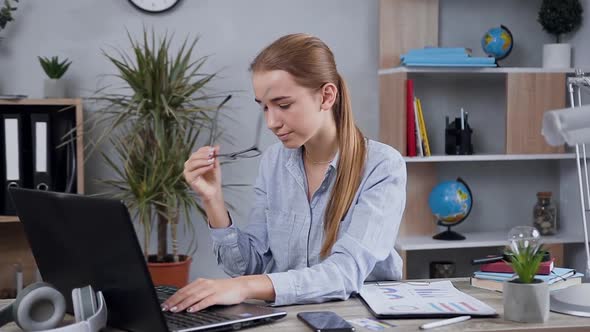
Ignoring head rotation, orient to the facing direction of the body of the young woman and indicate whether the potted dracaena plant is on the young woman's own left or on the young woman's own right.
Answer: on the young woman's own right

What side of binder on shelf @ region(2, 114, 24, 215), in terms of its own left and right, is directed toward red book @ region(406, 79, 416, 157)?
left

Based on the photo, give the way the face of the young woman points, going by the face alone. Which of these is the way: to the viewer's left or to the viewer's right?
to the viewer's left

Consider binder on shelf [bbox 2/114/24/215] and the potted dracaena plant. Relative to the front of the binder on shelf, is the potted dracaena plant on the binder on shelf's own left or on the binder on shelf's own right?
on the binder on shelf's own left

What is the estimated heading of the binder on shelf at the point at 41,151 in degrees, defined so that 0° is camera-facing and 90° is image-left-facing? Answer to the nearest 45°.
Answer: approximately 0°

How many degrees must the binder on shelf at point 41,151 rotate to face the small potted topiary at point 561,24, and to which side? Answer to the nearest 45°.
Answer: approximately 90° to its left

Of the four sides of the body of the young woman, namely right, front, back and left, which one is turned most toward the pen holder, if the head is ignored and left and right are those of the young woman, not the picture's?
back

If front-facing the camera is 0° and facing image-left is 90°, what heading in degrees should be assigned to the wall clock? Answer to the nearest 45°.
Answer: approximately 0°

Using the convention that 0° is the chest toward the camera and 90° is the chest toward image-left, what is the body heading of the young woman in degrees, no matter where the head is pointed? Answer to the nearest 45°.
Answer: approximately 45°
